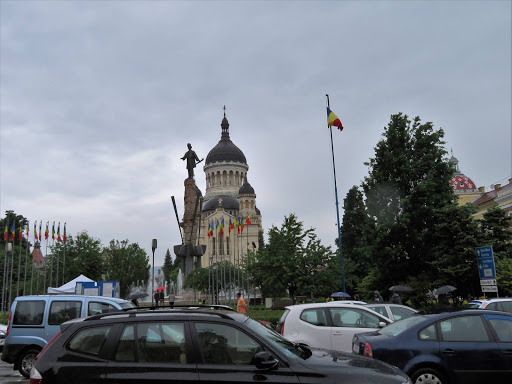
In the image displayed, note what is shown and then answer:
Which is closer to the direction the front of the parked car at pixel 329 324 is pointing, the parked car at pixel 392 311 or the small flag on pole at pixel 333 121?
the parked car

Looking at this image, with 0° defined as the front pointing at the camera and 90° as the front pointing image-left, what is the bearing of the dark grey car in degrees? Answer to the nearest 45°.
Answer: approximately 270°

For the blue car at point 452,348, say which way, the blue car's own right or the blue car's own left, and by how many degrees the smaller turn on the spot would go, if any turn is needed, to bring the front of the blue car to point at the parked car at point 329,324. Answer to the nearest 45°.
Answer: approximately 135° to the blue car's own left

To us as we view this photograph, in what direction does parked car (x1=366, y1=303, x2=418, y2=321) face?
facing to the right of the viewer

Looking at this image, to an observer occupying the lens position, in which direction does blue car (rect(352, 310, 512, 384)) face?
facing to the right of the viewer

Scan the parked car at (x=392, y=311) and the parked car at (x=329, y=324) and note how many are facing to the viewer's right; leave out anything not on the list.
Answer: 2

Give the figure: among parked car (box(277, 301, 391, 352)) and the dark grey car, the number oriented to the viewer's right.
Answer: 2

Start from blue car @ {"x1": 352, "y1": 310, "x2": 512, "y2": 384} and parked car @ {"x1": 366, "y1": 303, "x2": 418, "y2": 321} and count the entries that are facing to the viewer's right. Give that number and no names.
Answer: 2
